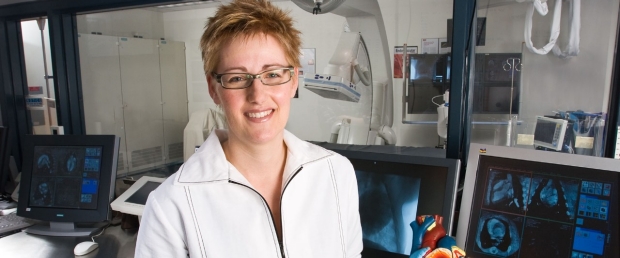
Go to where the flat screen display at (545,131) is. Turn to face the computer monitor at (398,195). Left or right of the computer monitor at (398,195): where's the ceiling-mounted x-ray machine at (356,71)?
right

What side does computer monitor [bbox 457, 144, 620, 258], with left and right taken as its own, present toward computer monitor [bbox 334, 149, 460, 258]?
right

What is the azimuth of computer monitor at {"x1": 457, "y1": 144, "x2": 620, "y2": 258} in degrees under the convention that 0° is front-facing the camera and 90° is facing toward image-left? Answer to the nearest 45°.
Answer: approximately 0°

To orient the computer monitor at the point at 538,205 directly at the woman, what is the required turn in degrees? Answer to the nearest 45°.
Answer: approximately 45° to its right

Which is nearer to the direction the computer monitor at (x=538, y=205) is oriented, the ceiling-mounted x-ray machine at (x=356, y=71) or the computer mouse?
the computer mouse

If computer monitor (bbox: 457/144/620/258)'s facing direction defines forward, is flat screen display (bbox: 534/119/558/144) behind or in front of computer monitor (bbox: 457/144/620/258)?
behind

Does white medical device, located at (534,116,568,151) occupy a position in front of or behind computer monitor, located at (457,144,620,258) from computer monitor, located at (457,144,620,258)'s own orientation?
behind

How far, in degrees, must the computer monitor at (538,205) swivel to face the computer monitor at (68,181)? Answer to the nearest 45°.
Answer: approximately 90° to its right

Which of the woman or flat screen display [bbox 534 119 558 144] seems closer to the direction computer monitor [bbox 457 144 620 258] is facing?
the woman

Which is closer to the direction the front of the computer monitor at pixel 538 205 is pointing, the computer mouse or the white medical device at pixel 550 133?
the computer mouse
